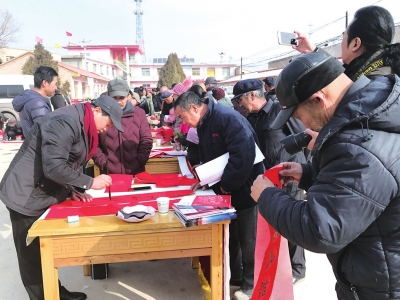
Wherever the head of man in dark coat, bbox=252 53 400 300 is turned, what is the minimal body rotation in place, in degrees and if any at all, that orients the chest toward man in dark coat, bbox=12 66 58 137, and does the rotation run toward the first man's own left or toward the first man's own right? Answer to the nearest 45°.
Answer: approximately 45° to the first man's own right

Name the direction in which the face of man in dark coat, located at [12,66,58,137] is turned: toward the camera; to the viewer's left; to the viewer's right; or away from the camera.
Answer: to the viewer's right

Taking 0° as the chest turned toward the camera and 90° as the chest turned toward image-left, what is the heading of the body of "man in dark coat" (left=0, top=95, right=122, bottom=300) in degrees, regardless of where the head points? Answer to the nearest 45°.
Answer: approximately 270°

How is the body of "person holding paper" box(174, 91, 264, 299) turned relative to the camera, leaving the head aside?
to the viewer's left

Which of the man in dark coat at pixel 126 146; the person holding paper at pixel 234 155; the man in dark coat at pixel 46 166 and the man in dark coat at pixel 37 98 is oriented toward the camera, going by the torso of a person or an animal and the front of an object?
the man in dark coat at pixel 126 146

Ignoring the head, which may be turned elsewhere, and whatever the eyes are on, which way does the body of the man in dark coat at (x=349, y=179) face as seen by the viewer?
to the viewer's left

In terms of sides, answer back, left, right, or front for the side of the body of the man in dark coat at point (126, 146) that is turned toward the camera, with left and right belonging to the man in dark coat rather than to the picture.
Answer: front

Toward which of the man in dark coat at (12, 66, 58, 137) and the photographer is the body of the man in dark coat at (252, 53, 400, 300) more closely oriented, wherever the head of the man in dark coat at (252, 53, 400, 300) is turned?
the man in dark coat

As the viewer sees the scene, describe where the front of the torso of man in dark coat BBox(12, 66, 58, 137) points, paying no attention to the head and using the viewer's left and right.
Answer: facing to the right of the viewer

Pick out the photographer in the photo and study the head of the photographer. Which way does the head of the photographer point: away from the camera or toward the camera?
away from the camera
